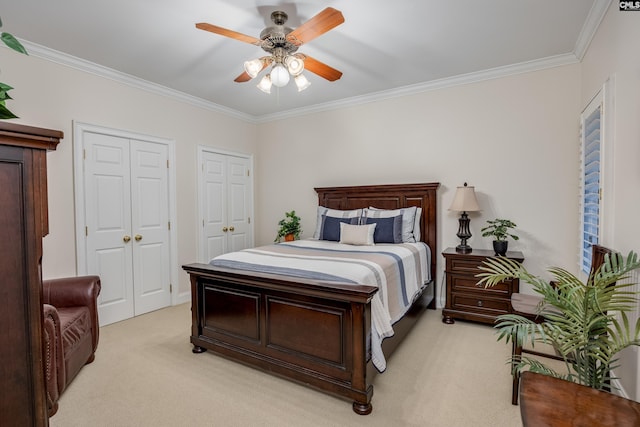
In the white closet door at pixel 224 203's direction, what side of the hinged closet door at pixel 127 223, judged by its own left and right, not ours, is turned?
left

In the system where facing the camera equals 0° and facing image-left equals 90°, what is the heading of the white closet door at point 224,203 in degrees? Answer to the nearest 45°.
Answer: approximately 315°

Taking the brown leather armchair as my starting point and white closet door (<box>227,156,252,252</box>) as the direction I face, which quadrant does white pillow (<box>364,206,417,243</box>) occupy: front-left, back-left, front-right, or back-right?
front-right

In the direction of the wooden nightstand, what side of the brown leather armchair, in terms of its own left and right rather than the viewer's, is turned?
front

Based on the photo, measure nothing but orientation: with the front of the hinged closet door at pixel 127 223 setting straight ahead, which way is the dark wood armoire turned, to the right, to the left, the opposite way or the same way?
the same way

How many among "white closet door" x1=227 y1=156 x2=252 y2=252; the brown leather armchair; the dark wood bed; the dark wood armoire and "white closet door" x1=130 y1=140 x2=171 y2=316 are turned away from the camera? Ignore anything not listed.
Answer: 0

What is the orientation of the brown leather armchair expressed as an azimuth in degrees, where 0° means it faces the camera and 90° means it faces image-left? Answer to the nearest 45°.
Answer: approximately 315°

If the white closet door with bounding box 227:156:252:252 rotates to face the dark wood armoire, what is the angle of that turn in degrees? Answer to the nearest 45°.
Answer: approximately 45° to its right

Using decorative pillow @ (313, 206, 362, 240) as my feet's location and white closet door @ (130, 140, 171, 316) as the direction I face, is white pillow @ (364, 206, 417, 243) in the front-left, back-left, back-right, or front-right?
back-left

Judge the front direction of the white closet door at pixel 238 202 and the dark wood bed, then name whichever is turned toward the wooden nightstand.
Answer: the white closet door

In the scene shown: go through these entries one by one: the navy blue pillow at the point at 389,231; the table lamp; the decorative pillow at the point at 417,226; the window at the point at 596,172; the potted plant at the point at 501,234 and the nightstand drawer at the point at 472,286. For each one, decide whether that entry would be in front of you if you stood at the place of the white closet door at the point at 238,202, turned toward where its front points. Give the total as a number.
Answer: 6

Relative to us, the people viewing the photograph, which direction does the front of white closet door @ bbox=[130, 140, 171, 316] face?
facing the viewer and to the right of the viewer

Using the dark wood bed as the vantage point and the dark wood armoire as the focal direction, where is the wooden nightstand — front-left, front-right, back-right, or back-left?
back-left

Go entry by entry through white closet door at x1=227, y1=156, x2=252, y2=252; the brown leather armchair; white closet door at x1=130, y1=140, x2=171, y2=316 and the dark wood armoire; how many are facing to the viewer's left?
0

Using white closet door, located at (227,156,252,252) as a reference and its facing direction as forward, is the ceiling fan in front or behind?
in front

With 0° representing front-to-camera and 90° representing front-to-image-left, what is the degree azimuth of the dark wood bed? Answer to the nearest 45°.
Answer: approximately 45°

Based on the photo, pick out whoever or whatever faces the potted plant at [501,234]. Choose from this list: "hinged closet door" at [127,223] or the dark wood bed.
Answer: the hinged closet door

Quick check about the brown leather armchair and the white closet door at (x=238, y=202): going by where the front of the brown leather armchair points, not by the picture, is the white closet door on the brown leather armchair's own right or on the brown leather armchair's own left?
on the brown leather armchair's own left

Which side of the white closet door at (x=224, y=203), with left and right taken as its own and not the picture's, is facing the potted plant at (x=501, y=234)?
front

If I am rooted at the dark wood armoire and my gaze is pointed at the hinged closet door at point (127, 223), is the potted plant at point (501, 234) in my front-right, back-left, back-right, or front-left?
front-right
